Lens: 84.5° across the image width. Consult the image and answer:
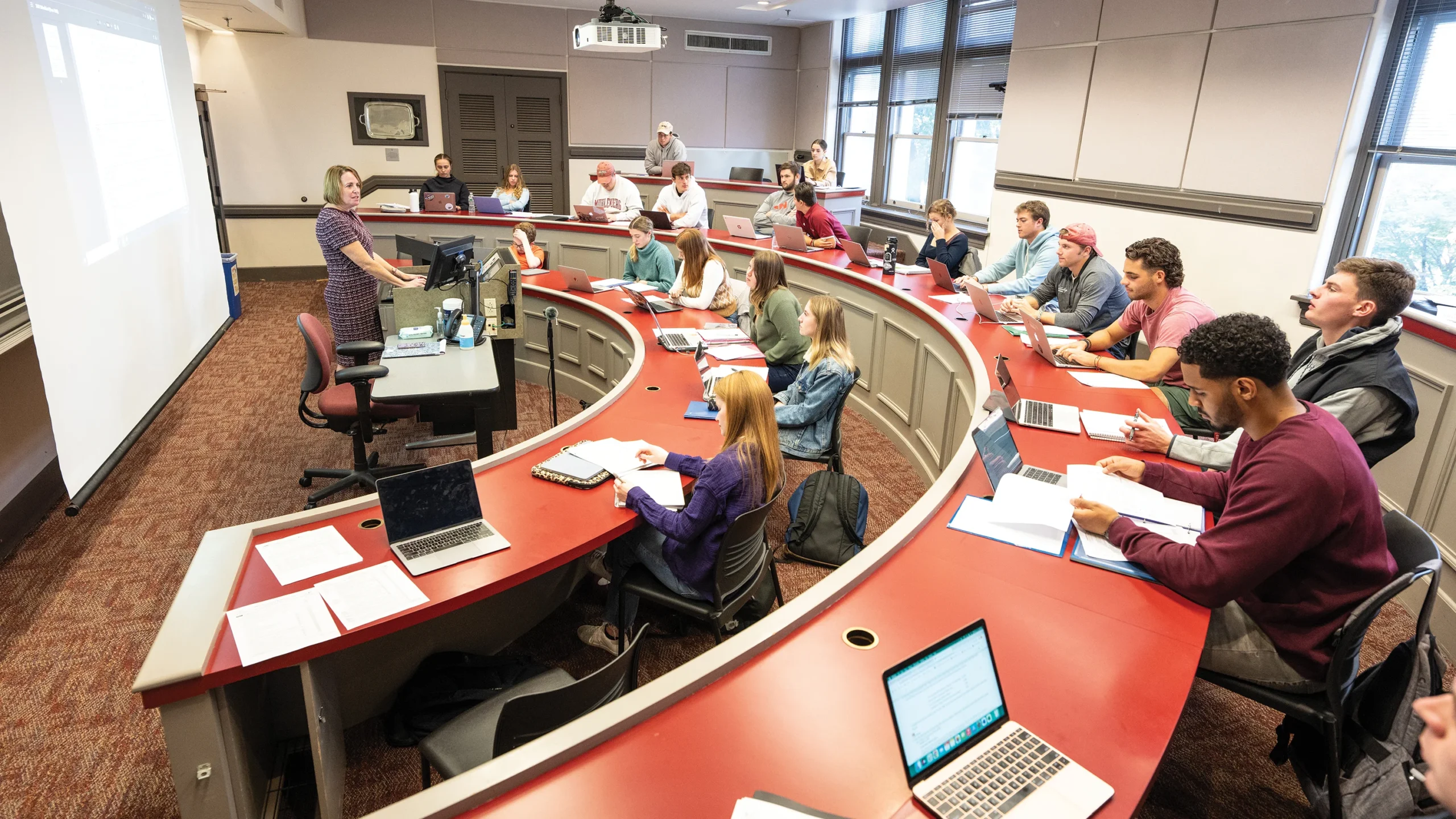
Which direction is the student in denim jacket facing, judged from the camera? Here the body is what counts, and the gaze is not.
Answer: to the viewer's left

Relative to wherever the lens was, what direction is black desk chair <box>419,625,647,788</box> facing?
facing away from the viewer and to the left of the viewer

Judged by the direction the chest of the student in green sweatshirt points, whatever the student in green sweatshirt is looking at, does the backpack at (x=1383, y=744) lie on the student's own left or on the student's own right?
on the student's own left

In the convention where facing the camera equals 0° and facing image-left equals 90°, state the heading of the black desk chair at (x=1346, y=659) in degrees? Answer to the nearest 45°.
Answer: approximately 90°

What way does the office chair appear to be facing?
to the viewer's right

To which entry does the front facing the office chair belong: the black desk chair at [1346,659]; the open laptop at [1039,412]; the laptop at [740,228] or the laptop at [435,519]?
the black desk chair

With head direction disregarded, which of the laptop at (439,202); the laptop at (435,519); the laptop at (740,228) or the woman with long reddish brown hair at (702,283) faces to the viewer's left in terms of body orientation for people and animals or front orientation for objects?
the woman with long reddish brown hair

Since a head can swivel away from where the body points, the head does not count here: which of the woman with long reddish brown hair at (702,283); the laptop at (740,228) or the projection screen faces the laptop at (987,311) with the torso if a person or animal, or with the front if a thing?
the projection screen

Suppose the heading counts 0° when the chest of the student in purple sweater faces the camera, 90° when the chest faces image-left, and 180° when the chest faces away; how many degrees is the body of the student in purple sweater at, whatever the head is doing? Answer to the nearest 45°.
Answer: approximately 90°

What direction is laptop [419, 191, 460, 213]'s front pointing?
away from the camera

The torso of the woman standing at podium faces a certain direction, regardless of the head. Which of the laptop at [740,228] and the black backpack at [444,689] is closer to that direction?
the laptop

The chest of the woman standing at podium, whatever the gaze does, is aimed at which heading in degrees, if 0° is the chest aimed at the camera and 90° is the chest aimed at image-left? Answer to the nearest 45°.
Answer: approximately 270°

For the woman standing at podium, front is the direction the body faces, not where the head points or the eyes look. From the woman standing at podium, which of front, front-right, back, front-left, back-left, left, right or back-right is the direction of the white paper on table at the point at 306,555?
right

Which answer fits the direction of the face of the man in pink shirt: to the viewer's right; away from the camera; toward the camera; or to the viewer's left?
to the viewer's left

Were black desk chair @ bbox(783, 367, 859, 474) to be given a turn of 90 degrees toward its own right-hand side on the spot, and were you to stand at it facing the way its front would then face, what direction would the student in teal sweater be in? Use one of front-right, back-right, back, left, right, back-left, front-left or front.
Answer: front-left

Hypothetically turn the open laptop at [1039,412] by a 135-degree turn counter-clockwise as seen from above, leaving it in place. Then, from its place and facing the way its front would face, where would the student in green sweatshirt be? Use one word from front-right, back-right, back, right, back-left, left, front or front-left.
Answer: front
